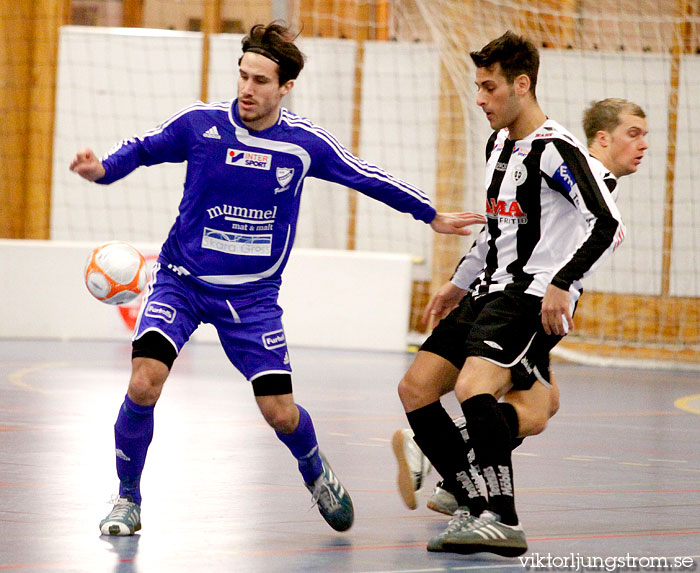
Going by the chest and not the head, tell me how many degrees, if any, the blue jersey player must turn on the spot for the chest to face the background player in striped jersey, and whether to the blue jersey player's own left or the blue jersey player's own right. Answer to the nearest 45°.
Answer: approximately 90° to the blue jersey player's own left

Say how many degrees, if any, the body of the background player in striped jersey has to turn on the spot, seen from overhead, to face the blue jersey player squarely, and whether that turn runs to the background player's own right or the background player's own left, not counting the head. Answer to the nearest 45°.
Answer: approximately 135° to the background player's own right

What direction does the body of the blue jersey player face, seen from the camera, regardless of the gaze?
toward the camera
